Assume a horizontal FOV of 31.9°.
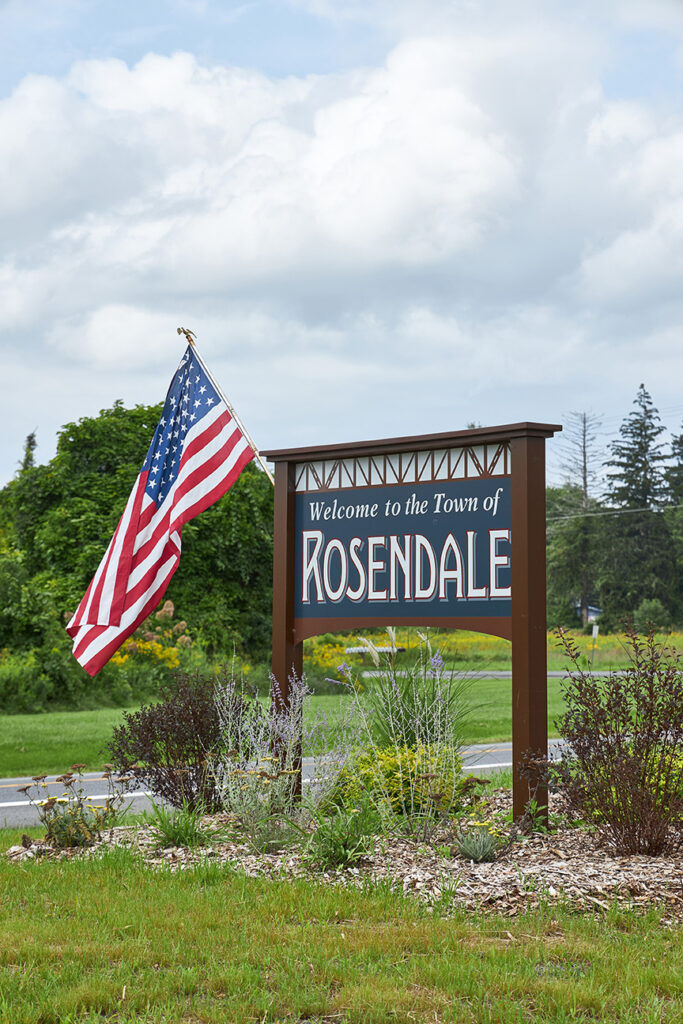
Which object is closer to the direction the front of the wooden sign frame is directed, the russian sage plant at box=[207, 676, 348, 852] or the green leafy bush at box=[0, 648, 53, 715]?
the russian sage plant

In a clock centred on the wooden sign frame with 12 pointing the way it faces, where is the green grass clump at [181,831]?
The green grass clump is roughly at 1 o'clock from the wooden sign frame.

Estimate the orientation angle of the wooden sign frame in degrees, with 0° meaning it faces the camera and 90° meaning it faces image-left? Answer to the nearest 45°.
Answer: approximately 45°

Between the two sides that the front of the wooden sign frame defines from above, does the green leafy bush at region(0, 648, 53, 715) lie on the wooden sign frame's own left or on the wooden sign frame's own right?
on the wooden sign frame's own right
